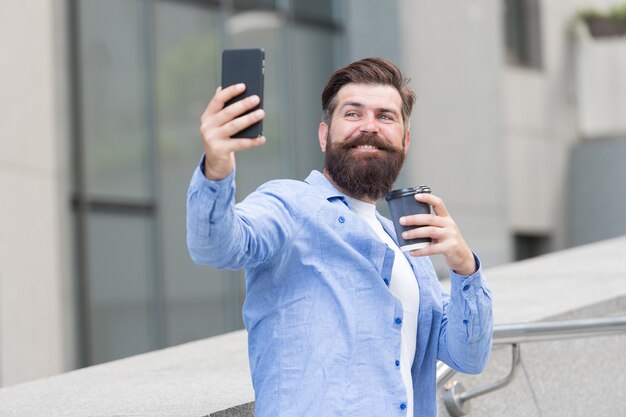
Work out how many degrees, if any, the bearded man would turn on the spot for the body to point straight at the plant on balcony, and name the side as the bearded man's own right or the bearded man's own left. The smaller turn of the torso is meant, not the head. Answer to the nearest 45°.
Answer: approximately 135° to the bearded man's own left

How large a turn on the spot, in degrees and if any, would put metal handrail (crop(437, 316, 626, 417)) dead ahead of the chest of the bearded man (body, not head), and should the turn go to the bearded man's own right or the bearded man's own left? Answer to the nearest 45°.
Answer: approximately 90° to the bearded man's own left

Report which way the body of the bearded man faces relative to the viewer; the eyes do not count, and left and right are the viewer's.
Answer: facing the viewer and to the right of the viewer
